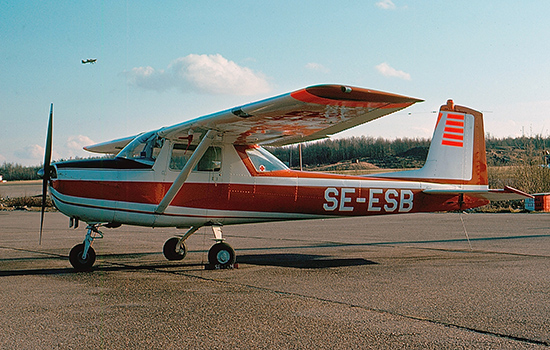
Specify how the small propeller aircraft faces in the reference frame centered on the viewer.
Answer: facing to the left of the viewer
